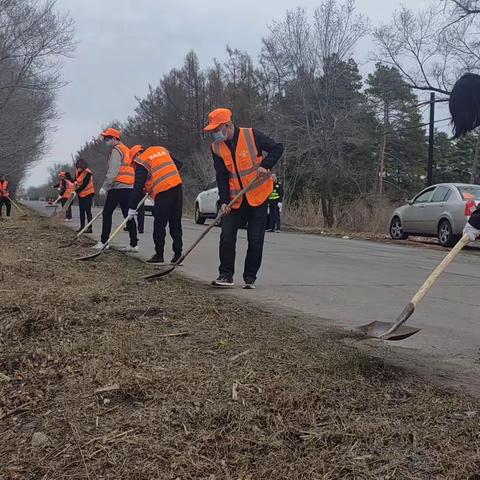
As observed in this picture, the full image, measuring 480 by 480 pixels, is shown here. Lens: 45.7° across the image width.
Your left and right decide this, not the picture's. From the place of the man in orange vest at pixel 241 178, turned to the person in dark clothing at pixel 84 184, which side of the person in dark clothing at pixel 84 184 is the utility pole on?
right

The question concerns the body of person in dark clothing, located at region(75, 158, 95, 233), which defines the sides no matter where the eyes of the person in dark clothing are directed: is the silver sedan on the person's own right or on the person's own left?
on the person's own left

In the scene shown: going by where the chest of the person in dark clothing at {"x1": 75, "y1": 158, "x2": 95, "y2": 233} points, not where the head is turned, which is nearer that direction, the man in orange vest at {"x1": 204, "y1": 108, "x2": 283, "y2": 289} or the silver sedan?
the man in orange vest

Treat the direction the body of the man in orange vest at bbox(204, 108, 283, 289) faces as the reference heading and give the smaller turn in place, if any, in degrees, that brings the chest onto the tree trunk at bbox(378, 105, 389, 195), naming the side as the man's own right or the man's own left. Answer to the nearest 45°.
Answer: approximately 135° to the man's own right

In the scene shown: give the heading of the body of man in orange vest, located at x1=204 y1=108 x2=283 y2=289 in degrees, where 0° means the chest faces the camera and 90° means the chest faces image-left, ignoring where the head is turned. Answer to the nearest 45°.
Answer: approximately 45°

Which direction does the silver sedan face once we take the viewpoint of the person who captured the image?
facing away from the viewer and to the left of the viewer

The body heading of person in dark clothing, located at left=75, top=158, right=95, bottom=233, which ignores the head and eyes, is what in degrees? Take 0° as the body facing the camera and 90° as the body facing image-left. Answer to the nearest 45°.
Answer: approximately 45°

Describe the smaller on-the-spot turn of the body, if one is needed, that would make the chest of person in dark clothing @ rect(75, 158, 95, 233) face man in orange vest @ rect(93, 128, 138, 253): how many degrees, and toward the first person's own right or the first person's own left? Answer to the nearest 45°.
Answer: approximately 45° to the first person's own left

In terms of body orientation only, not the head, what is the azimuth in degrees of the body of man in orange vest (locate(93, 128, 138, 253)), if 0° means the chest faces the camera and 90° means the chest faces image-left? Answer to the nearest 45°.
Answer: approximately 90°
